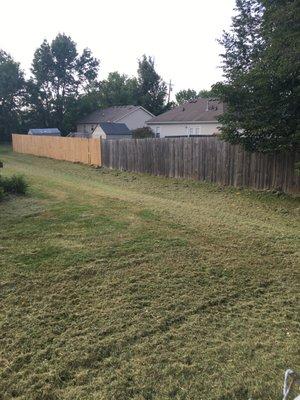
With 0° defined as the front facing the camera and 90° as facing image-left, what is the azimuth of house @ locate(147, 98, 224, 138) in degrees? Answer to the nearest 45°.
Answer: approximately 180°

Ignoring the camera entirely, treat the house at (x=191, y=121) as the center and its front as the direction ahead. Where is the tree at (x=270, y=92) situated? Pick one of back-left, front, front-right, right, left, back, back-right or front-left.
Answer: back

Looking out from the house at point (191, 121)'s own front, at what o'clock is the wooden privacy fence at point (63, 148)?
The wooden privacy fence is roughly at 7 o'clock from the house.

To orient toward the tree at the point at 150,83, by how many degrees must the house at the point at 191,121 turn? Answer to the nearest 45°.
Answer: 0° — it already faces it

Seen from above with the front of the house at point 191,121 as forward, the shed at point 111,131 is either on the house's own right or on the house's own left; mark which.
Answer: on the house's own left

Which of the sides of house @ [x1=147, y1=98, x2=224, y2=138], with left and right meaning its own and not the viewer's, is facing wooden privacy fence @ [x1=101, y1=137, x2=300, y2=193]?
back

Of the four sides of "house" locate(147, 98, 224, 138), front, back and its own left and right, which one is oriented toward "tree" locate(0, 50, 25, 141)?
left

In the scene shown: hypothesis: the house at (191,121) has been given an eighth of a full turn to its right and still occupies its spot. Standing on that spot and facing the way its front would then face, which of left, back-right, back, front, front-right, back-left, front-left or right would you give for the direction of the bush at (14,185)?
back-right
